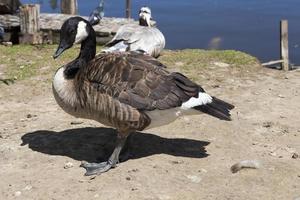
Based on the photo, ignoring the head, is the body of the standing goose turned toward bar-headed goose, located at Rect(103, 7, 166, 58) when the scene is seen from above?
no

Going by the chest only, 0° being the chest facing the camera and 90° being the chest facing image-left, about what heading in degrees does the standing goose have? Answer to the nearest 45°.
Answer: approximately 90°

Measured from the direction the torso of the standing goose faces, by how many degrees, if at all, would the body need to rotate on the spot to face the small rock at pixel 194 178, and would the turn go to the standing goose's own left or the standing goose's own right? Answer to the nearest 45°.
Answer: approximately 135° to the standing goose's own left

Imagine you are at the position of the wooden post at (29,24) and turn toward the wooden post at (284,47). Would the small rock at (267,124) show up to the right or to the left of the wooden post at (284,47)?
right

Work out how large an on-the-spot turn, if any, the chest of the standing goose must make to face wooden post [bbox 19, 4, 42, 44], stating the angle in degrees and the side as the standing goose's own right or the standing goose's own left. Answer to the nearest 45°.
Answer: approximately 90° to the standing goose's own right

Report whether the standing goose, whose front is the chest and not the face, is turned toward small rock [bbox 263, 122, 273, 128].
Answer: no

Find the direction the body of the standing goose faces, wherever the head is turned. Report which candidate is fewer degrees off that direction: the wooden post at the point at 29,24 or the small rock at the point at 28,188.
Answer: the small rock

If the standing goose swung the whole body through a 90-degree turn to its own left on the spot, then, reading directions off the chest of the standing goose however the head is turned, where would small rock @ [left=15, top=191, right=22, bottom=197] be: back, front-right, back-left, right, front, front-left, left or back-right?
front-right

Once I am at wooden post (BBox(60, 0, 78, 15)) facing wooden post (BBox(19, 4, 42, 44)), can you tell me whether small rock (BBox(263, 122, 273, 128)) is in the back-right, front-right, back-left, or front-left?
front-left

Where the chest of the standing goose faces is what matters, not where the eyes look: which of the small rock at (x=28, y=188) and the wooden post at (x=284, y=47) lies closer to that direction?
the small rock

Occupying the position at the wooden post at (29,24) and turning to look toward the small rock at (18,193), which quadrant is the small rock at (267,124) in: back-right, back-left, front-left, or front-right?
front-left

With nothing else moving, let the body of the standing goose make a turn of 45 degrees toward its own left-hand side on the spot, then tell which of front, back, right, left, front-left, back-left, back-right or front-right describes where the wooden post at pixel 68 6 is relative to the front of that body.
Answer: back-right

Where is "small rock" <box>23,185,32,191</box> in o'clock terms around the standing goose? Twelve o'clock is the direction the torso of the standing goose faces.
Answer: The small rock is roughly at 11 o'clock from the standing goose.
